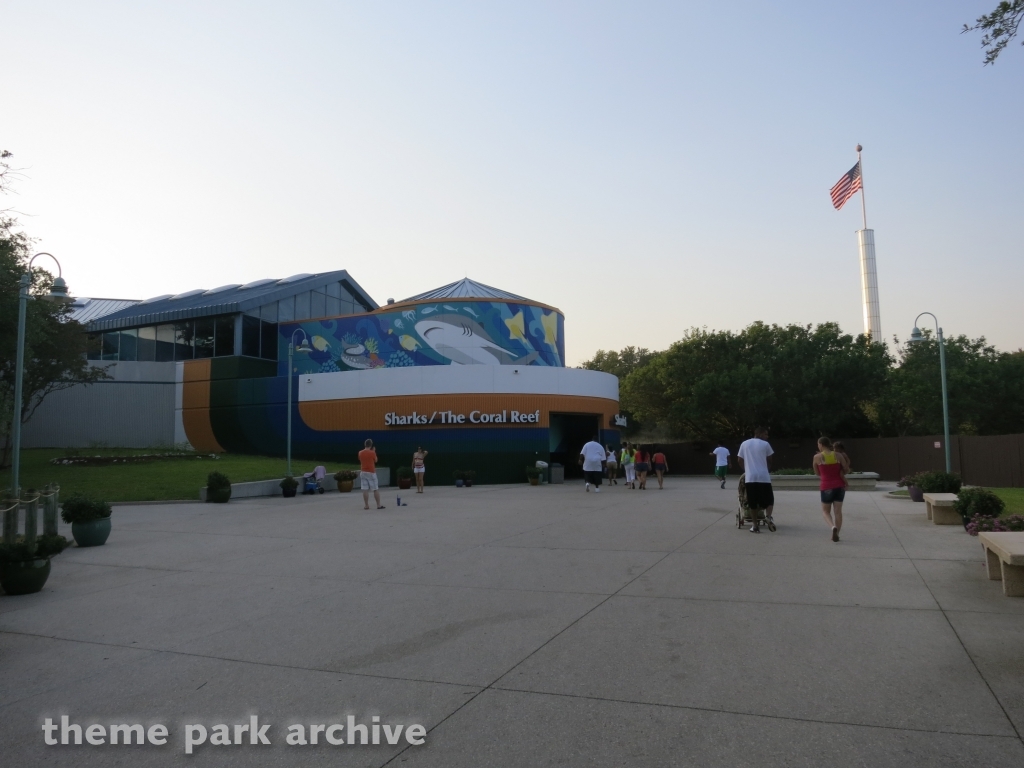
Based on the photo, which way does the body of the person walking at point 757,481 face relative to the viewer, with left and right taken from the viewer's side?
facing away from the viewer

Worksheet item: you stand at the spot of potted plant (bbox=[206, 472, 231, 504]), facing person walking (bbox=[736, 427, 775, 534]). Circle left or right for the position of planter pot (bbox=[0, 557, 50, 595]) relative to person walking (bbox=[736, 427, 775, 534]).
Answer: right

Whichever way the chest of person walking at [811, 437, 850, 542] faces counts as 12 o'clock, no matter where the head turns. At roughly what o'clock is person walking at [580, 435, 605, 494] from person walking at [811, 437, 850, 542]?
person walking at [580, 435, 605, 494] is roughly at 11 o'clock from person walking at [811, 437, 850, 542].

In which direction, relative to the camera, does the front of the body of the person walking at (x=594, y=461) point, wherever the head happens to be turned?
away from the camera

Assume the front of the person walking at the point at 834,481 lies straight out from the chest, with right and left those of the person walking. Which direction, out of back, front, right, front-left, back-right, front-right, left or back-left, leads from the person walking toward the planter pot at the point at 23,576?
back-left

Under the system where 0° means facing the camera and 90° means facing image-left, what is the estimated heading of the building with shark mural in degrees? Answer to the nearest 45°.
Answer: approximately 0°

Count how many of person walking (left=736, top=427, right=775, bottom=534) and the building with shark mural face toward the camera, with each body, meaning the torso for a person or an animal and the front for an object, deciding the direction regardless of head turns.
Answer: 1

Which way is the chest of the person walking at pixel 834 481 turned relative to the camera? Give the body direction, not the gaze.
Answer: away from the camera

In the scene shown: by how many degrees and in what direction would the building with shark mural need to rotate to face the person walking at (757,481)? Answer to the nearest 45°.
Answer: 0° — it already faces them
